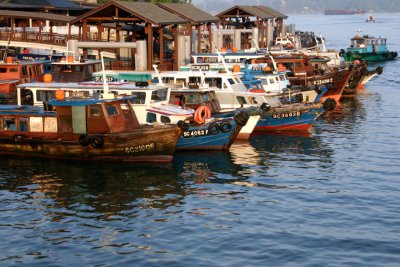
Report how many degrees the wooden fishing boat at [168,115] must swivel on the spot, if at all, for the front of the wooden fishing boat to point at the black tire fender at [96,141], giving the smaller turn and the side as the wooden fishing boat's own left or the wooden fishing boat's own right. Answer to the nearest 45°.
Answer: approximately 135° to the wooden fishing boat's own right

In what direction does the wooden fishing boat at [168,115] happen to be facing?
to the viewer's right
